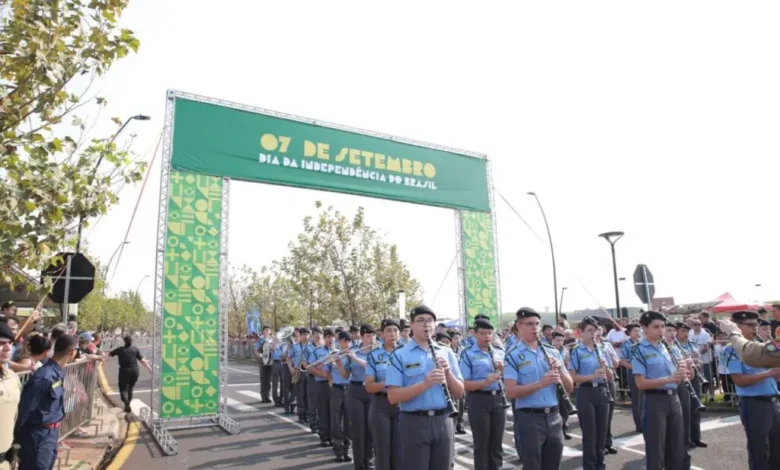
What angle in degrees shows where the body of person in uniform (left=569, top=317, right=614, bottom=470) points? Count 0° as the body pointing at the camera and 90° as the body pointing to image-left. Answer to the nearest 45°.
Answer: approximately 315°

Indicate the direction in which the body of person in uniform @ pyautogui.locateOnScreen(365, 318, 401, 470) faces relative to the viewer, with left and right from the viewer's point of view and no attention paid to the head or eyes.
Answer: facing the viewer and to the right of the viewer

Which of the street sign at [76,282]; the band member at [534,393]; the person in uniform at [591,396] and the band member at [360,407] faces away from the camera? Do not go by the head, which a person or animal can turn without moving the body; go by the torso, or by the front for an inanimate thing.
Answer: the street sign

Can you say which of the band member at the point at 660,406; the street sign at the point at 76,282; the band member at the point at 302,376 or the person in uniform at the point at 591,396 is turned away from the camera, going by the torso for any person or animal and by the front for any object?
the street sign

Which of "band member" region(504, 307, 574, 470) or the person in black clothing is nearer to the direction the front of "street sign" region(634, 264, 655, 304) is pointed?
the person in black clothing

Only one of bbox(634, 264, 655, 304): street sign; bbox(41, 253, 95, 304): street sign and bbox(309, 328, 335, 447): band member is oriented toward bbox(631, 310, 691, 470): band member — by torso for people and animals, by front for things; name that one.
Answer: bbox(309, 328, 335, 447): band member

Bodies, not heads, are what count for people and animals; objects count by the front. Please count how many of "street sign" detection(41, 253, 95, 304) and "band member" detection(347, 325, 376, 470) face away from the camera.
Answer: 1

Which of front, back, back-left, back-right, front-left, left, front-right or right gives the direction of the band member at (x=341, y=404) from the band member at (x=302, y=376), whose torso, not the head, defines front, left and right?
front-right

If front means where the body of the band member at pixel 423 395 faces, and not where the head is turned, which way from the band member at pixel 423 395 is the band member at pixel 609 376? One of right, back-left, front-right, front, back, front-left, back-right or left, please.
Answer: left

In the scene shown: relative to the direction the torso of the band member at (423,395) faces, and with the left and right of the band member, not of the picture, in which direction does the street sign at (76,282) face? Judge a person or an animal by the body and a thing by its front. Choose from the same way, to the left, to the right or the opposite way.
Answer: the opposite way

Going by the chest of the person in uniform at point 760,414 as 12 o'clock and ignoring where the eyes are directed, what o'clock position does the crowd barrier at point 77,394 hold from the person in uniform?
The crowd barrier is roughly at 4 o'clock from the person in uniform.

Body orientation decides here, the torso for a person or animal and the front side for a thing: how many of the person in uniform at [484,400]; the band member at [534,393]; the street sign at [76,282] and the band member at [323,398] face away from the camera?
1

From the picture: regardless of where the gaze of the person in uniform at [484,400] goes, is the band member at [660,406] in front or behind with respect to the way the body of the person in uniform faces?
in front

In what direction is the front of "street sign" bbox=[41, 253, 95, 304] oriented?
away from the camera
